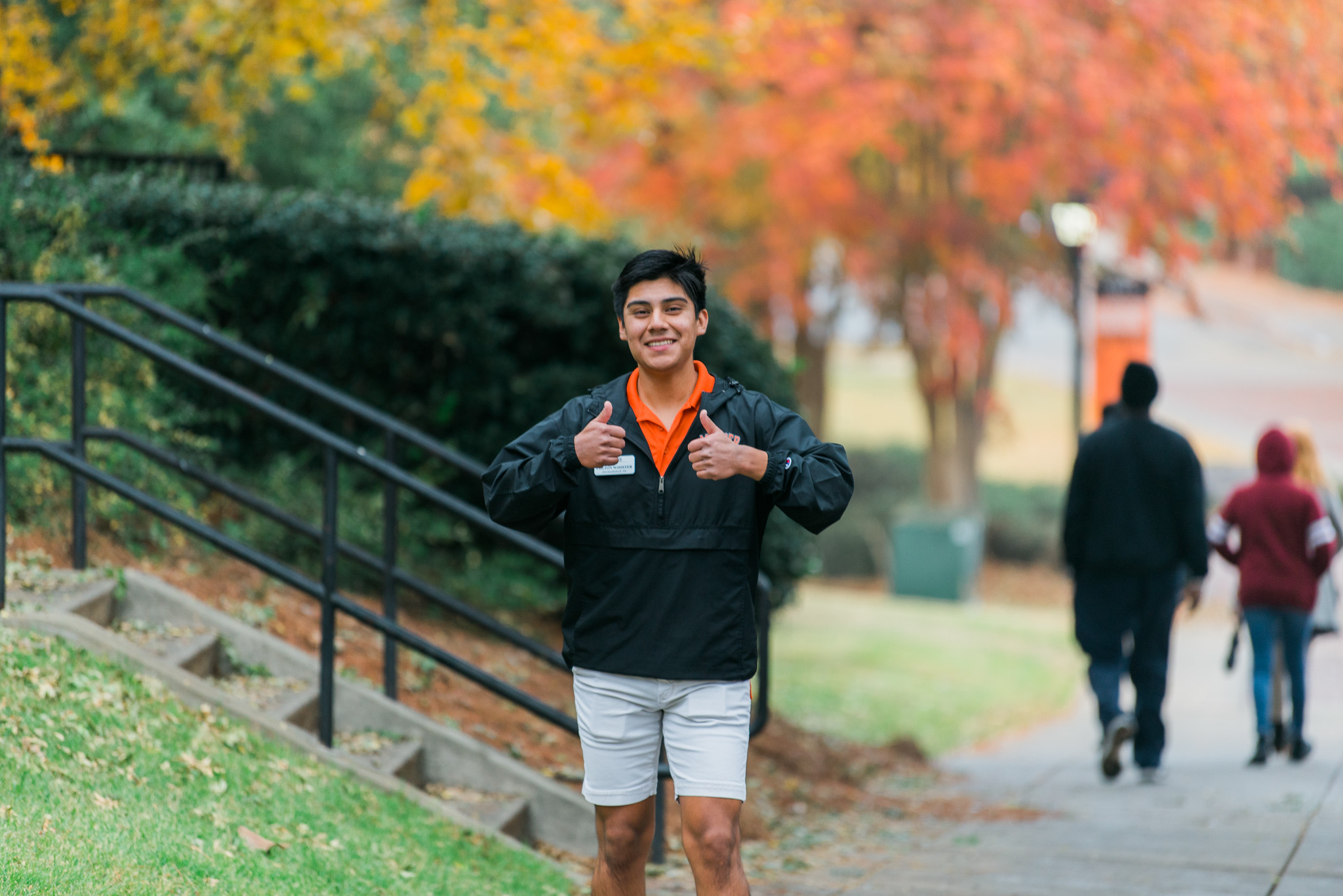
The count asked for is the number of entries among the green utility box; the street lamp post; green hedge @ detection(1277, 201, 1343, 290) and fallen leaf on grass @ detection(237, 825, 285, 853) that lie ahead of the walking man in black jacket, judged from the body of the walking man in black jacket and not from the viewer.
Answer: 3

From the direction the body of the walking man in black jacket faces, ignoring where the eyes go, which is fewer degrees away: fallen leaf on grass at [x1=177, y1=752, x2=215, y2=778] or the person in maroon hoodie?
the person in maroon hoodie

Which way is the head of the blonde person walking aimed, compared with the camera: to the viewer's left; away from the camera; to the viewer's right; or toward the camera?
away from the camera

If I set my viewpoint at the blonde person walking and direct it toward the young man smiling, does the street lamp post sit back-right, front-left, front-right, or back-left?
back-right

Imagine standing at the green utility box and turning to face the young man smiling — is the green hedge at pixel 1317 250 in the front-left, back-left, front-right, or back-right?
back-left

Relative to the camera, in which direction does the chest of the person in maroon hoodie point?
away from the camera

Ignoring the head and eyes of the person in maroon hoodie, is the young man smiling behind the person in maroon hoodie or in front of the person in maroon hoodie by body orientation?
behind

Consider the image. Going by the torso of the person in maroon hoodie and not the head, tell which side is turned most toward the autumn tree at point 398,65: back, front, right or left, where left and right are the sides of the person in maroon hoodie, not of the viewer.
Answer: left

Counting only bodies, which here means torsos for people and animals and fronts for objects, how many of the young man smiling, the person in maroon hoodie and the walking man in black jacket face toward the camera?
1

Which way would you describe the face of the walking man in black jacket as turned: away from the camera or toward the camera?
away from the camera

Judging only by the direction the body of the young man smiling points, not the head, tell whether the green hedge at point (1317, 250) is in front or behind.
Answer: behind

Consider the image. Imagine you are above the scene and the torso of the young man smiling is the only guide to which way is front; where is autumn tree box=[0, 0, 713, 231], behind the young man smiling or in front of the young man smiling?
behind

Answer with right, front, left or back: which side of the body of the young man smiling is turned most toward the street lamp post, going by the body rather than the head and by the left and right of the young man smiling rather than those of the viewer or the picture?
back

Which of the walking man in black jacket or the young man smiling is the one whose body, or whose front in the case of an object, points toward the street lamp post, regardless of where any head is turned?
the walking man in black jacket

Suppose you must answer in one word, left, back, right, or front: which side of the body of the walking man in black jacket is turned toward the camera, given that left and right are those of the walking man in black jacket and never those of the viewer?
back
